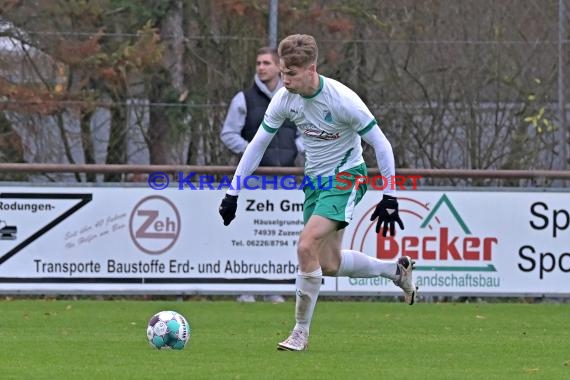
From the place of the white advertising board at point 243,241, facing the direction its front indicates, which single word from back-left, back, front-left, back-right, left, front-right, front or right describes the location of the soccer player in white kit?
front

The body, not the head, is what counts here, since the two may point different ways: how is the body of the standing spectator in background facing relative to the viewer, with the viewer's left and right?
facing the viewer

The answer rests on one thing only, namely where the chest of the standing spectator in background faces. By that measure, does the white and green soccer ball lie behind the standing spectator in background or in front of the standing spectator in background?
in front

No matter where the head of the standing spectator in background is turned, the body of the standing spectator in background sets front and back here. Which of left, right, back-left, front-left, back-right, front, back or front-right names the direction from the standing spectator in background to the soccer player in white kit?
front

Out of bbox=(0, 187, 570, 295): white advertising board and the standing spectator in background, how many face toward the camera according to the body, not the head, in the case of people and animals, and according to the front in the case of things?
2

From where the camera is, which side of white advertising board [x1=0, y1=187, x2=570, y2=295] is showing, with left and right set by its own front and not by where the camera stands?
front

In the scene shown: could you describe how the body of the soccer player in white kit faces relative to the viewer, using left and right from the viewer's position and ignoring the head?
facing the viewer and to the left of the viewer

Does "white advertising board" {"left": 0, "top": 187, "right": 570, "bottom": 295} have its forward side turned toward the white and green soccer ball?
yes
